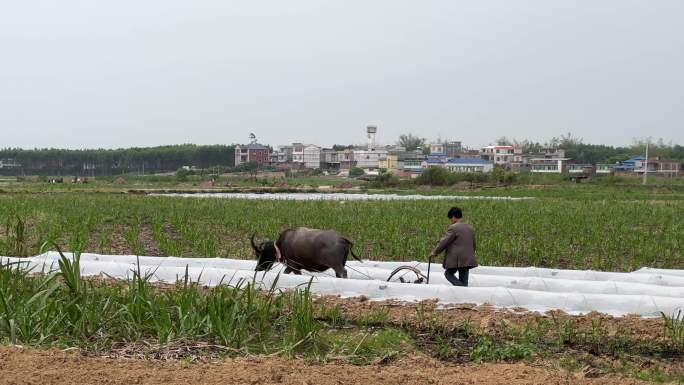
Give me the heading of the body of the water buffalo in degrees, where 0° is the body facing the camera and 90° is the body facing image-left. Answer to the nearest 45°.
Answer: approximately 90°

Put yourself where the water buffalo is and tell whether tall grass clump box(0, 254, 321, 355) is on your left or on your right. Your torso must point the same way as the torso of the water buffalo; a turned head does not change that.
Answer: on your left

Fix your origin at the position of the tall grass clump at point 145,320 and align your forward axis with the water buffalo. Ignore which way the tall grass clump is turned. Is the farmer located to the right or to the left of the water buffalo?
right

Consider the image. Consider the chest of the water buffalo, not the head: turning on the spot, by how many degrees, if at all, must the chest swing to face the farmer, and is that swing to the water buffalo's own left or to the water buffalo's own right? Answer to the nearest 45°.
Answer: approximately 135° to the water buffalo's own left

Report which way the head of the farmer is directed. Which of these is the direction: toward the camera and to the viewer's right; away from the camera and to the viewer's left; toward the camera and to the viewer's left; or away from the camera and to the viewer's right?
away from the camera and to the viewer's left
